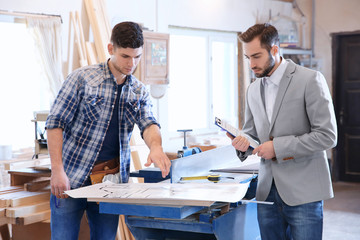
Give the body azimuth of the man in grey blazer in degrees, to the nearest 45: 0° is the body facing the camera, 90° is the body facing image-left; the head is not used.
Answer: approximately 45°

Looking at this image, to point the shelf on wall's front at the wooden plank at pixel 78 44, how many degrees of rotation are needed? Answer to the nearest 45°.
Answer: approximately 45° to its right

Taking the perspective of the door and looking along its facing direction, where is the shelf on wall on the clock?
The shelf on wall is roughly at 2 o'clock from the door.

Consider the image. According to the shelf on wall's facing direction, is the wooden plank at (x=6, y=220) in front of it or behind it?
in front

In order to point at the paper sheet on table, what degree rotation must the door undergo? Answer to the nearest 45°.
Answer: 0° — it already faces it

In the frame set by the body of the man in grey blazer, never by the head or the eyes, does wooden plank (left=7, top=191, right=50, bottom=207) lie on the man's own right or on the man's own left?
on the man's own right

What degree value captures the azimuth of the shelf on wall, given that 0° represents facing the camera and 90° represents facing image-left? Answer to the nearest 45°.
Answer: approximately 0°

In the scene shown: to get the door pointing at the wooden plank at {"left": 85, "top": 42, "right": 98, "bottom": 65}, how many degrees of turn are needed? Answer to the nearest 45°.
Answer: approximately 45° to its right

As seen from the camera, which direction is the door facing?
toward the camera

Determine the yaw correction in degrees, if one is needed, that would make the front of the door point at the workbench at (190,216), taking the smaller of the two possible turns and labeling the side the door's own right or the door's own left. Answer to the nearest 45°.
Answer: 0° — it already faces it

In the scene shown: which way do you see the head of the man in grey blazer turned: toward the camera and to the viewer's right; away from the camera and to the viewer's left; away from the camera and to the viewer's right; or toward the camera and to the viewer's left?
toward the camera and to the viewer's left

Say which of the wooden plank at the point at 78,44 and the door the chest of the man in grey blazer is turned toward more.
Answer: the wooden plank

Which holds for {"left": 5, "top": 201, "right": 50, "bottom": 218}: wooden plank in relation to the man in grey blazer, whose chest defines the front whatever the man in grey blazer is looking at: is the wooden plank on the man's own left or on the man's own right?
on the man's own right

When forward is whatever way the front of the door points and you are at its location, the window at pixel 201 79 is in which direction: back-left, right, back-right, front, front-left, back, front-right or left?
front-right
